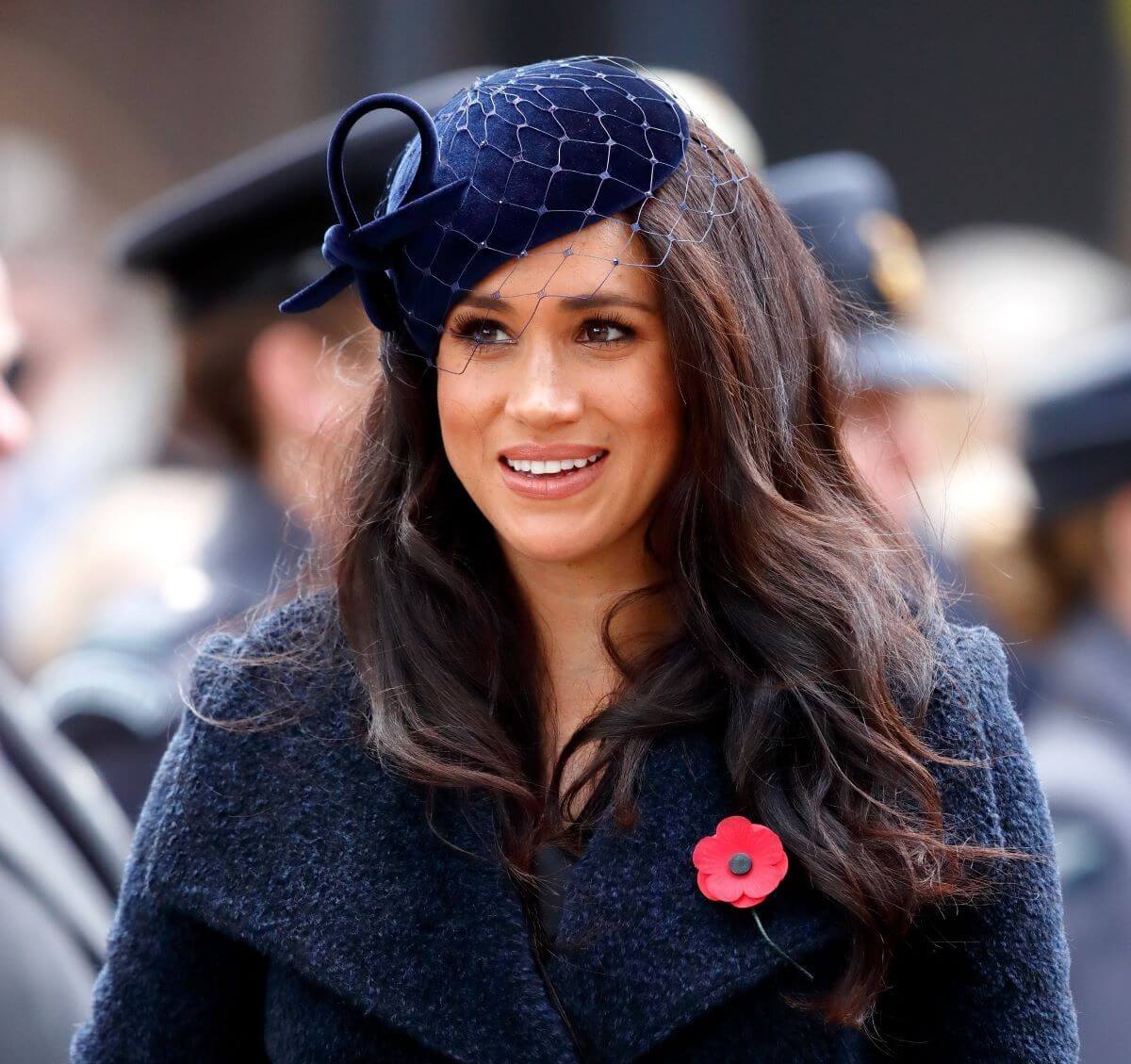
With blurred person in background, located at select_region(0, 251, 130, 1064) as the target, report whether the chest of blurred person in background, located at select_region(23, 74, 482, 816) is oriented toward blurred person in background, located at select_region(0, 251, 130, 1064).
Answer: no

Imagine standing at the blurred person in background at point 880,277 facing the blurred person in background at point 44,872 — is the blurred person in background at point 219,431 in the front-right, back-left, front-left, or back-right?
front-right

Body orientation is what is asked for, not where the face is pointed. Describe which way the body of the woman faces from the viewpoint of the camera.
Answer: toward the camera

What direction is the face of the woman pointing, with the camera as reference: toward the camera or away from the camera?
toward the camera

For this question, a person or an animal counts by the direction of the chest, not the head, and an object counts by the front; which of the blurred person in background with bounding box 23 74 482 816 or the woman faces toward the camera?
the woman

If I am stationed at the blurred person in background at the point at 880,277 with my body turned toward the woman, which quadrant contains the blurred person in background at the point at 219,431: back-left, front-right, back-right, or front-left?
front-right

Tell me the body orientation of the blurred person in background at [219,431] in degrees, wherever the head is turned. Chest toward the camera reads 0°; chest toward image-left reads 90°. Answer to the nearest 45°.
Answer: approximately 270°
